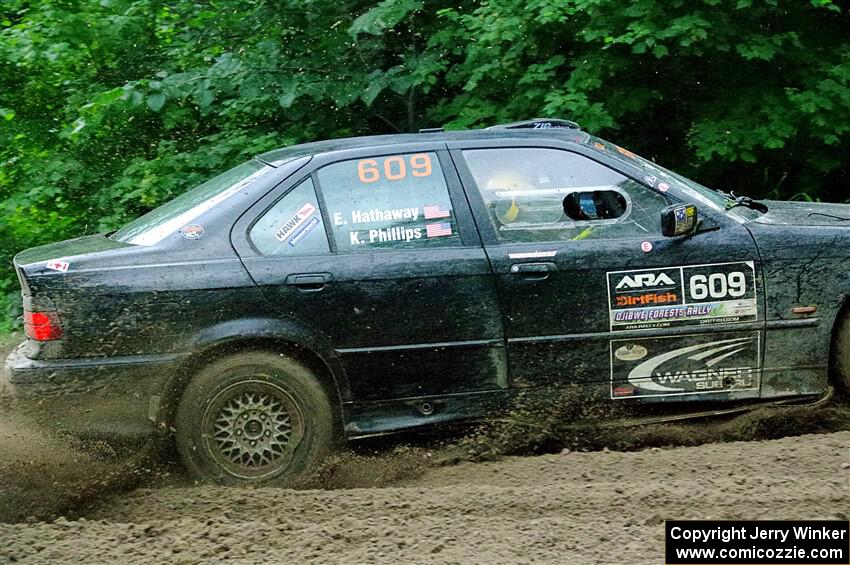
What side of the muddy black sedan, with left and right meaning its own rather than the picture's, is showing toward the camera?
right
